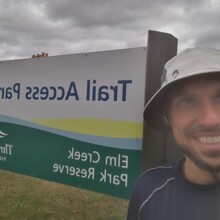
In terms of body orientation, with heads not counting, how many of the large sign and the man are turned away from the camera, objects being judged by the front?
0

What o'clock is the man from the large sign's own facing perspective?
The man is roughly at 10 o'clock from the large sign.

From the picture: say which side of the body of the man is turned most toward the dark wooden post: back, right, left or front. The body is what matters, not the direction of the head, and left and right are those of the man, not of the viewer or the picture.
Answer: back

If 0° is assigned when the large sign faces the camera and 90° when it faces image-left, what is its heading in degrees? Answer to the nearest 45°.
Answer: approximately 45°

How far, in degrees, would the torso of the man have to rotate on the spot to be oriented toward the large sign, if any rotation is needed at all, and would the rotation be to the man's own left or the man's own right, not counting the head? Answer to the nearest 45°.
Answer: approximately 135° to the man's own right
